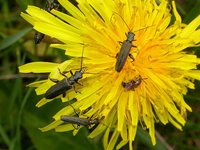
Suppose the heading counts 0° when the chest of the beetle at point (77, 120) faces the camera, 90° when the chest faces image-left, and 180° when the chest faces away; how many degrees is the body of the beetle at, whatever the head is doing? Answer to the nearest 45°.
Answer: approximately 270°

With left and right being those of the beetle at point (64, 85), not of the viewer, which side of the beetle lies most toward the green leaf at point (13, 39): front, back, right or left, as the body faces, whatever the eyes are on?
left

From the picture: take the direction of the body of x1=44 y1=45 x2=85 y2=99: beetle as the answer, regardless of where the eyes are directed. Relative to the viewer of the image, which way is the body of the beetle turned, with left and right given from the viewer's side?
facing away from the viewer and to the right of the viewer

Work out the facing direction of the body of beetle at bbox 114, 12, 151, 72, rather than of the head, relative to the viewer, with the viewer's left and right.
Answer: facing away from the viewer
